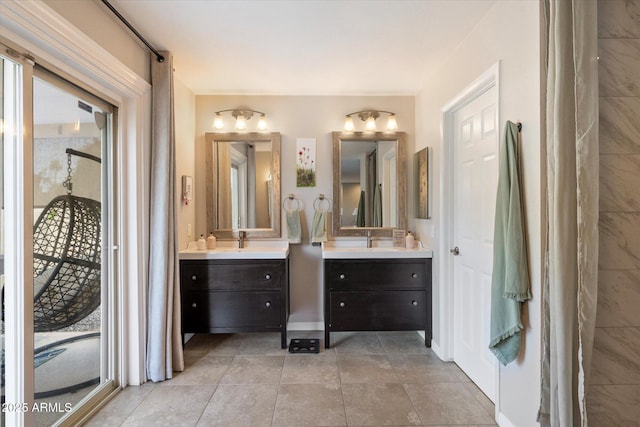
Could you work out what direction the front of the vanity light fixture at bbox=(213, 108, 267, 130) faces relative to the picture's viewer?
facing the viewer

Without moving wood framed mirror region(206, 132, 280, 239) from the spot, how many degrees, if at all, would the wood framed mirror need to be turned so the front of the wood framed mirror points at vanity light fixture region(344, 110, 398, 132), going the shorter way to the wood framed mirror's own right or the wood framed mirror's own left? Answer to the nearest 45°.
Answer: approximately 90° to the wood framed mirror's own left

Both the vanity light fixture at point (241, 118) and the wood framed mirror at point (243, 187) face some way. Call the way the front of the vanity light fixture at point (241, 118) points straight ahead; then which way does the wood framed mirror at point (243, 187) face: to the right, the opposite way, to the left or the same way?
the same way

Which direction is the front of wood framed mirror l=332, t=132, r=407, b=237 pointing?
toward the camera

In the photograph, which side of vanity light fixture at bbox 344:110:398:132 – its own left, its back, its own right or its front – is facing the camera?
front

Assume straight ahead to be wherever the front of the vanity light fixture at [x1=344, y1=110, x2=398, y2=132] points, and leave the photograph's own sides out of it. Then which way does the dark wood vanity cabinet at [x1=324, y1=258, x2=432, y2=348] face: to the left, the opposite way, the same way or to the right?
the same way

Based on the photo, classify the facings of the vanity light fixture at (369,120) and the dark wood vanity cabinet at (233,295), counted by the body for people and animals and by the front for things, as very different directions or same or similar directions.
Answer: same or similar directions

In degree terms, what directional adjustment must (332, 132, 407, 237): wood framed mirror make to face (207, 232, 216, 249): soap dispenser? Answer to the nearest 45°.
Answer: approximately 90° to its right

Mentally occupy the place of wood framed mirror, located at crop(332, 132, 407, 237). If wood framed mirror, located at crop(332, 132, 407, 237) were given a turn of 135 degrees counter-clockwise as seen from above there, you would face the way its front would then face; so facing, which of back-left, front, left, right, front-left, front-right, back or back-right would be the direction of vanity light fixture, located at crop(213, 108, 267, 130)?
back-left

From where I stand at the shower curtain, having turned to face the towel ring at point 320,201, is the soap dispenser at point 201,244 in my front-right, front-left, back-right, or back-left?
front-left

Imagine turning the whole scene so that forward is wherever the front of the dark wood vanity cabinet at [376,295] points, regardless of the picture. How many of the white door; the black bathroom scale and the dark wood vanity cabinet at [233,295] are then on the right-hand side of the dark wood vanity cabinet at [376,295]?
2

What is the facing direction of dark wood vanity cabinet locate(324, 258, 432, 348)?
toward the camera

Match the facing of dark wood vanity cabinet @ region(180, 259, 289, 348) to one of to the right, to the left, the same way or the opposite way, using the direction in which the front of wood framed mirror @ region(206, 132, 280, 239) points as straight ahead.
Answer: the same way

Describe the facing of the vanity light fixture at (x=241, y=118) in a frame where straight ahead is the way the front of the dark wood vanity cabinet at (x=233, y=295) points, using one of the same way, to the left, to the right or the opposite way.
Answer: the same way
